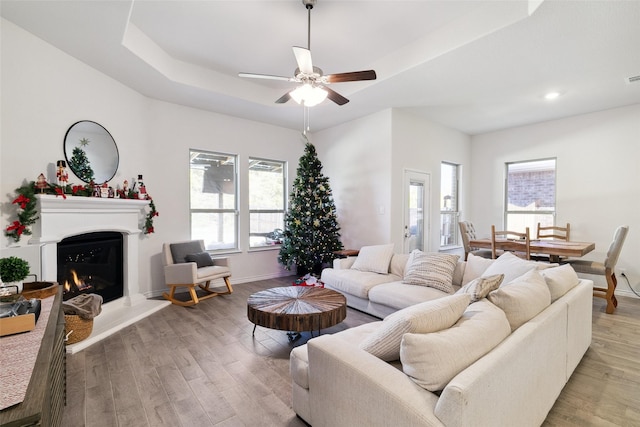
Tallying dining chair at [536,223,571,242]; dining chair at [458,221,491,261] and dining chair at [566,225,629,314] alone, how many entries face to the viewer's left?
1

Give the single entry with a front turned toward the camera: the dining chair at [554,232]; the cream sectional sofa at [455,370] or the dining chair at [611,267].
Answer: the dining chair at [554,232]

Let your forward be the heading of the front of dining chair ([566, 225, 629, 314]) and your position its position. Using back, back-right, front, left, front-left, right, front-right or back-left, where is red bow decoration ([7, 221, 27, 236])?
front-left

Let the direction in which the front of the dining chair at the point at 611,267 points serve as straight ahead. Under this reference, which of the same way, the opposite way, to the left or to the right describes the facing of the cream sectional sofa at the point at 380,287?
to the left

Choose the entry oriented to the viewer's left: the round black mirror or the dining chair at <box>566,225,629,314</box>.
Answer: the dining chair

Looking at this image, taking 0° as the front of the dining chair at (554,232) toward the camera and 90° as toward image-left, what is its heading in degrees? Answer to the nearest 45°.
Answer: approximately 0°

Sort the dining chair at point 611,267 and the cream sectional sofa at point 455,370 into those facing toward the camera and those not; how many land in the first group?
0

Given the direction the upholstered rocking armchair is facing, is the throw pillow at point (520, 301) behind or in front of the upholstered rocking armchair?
in front

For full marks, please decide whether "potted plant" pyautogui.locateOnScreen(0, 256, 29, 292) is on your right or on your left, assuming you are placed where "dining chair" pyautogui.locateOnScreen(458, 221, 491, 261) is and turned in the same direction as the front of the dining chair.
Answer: on your right

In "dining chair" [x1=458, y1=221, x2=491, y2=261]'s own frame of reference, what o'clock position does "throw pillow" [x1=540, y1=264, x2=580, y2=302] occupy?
The throw pillow is roughly at 1 o'clock from the dining chair.

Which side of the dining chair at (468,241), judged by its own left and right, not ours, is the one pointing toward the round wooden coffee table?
right

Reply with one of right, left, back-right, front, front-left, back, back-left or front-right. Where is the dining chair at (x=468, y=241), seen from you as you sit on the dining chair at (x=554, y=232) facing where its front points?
front-right

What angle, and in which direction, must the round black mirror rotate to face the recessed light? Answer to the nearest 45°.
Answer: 0° — it already faces it

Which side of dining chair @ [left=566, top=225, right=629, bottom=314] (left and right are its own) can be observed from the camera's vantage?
left

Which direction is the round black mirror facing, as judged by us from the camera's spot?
facing the viewer and to the right of the viewer

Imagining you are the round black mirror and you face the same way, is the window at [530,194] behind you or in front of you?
in front
